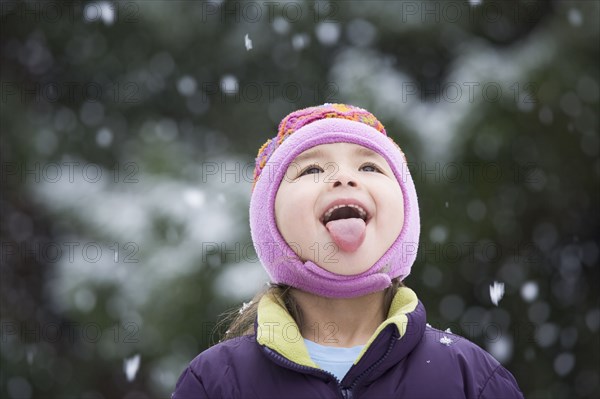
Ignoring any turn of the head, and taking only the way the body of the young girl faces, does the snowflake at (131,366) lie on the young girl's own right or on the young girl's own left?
on the young girl's own right

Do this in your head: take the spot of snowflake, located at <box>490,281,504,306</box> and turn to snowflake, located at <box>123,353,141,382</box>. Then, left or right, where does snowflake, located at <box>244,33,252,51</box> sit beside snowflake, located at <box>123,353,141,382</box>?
right

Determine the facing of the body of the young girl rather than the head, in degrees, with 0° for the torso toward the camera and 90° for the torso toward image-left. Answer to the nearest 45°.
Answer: approximately 0°
